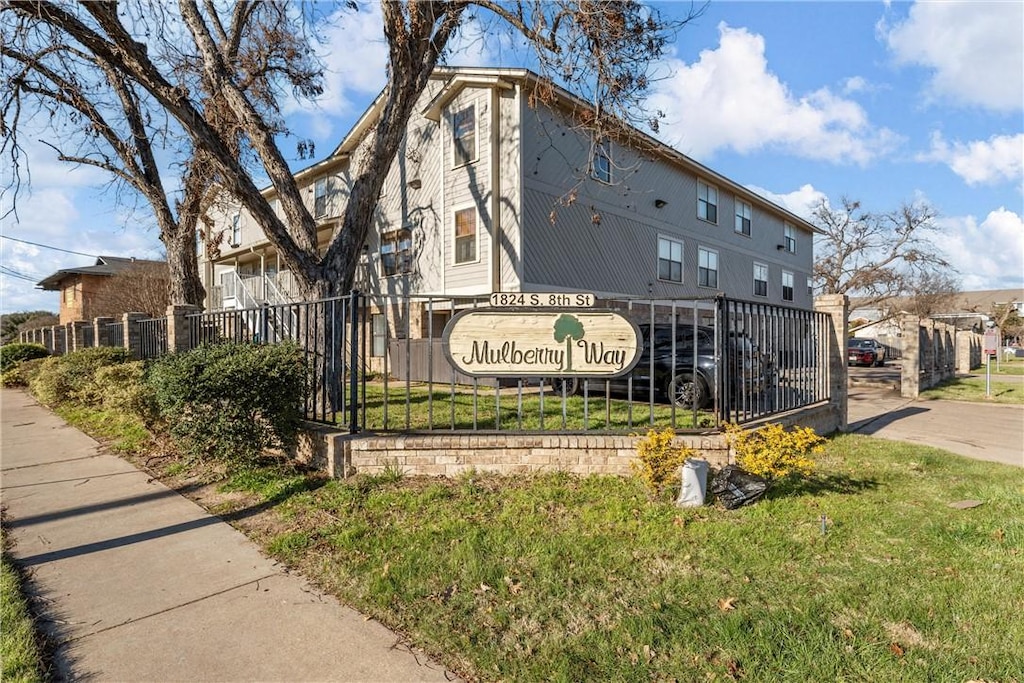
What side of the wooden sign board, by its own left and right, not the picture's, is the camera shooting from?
front

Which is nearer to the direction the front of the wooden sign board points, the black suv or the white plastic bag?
the white plastic bag

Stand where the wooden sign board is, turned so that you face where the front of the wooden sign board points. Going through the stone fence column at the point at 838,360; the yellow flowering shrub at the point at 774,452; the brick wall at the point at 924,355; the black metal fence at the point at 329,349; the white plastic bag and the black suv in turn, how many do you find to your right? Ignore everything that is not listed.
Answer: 1

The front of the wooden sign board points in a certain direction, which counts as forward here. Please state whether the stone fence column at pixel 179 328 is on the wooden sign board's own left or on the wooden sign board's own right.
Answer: on the wooden sign board's own right

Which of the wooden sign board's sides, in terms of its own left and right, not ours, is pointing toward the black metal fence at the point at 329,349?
right

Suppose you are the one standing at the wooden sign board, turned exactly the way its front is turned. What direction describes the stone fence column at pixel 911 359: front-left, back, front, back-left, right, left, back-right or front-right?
back-left

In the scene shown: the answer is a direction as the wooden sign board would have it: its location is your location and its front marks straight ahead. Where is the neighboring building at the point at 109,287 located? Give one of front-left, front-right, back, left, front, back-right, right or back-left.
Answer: back-right

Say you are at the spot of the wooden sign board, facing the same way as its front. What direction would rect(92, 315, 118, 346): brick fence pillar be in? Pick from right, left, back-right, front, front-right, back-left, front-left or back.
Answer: back-right

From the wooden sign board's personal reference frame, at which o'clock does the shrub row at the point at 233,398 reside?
The shrub row is roughly at 3 o'clock from the wooden sign board.

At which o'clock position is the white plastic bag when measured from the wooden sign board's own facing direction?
The white plastic bag is roughly at 10 o'clock from the wooden sign board.

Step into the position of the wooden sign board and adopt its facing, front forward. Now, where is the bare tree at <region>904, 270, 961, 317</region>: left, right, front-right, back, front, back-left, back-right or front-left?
back-left

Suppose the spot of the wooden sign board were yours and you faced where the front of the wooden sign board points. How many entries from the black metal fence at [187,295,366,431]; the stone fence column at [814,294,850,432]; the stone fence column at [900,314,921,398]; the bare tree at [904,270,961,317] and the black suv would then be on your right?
1

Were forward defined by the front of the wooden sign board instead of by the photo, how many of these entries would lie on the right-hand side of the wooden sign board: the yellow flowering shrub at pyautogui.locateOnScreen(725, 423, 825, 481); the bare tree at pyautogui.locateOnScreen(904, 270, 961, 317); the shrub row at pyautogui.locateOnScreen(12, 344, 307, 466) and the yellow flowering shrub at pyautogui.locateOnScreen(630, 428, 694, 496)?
1

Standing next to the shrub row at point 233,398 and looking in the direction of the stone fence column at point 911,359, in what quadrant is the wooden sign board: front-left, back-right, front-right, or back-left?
front-right

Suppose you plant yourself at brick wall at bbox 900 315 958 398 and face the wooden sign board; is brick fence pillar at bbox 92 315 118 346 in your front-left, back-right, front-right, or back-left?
front-right

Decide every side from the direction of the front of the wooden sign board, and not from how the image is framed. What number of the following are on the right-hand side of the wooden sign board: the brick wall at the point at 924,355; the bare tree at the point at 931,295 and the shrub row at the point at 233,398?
1

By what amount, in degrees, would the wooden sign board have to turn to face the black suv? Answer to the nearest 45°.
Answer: approximately 135° to its left

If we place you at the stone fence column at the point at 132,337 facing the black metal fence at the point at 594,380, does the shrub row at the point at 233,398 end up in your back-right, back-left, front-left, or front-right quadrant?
front-right

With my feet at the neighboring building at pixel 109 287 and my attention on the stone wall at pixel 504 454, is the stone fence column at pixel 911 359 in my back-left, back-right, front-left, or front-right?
front-left

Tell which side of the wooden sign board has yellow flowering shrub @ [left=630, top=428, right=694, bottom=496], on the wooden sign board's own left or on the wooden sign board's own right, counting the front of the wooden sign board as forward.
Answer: on the wooden sign board's own left
